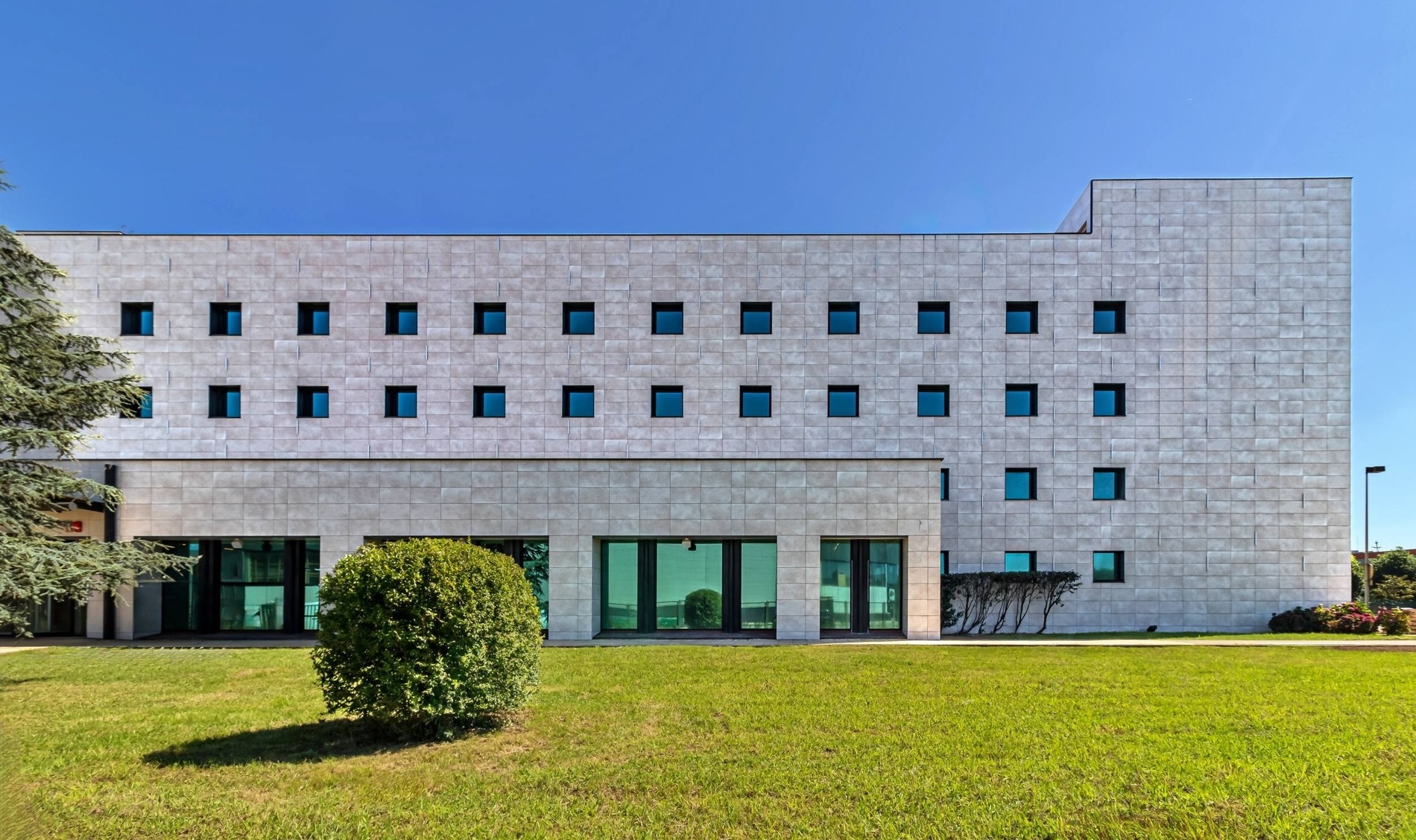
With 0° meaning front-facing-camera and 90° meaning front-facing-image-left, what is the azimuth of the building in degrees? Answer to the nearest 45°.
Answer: approximately 0°

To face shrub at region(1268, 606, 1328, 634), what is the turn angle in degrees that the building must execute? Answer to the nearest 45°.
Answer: approximately 90° to its left

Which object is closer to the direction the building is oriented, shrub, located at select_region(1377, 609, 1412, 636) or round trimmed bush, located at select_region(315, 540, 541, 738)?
the round trimmed bush

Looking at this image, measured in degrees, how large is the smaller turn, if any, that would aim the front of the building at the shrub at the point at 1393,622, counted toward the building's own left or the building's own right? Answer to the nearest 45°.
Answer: approximately 90° to the building's own left

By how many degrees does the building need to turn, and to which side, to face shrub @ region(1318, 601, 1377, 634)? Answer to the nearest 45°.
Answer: approximately 90° to its left
